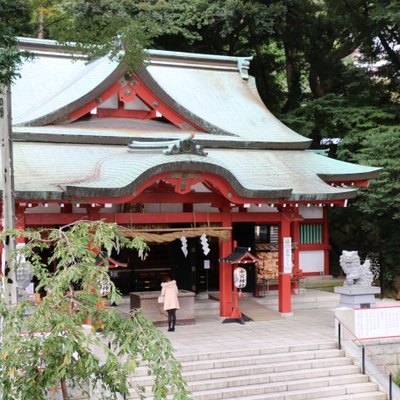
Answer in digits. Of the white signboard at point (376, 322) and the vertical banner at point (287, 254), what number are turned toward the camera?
2

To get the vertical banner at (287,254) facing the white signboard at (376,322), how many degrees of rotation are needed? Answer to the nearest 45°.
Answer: approximately 45° to its left

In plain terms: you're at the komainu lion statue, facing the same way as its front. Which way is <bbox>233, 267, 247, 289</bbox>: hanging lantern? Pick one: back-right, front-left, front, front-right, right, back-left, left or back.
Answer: front-right

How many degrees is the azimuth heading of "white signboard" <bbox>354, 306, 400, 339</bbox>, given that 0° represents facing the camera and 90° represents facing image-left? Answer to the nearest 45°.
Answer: approximately 0°

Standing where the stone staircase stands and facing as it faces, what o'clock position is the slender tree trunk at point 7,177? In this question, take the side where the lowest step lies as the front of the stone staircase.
The slender tree trunk is roughly at 3 o'clock from the stone staircase.

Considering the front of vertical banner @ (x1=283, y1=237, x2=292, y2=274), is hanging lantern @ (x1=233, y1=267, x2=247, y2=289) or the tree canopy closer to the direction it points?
the hanging lantern

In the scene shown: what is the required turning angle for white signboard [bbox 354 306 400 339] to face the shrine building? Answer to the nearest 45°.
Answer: approximately 90° to its right

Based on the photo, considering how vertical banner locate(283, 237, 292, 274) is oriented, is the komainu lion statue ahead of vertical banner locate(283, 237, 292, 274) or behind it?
ahead

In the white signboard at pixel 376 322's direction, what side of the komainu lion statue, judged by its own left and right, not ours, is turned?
left

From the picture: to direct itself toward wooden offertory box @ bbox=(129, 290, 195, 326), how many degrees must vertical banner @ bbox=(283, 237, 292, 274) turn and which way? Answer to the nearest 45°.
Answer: approximately 45° to its right
